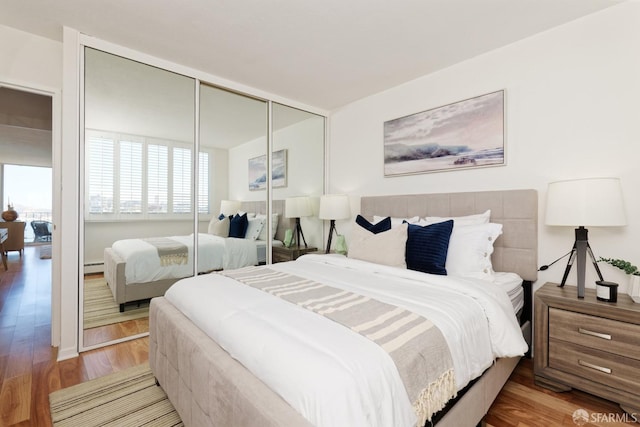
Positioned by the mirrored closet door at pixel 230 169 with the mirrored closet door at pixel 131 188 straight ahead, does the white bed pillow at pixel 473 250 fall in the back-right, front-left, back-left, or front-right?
back-left

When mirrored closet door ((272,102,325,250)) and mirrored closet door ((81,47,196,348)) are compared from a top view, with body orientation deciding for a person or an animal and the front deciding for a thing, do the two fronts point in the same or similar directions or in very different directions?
same or similar directions

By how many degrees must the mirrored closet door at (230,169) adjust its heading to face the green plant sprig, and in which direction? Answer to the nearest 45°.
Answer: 0° — it already faces it

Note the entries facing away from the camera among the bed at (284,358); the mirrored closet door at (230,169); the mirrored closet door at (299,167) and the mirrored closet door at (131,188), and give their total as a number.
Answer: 0

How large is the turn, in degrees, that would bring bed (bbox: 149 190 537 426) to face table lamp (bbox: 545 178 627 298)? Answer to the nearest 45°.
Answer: approximately 135° to its left

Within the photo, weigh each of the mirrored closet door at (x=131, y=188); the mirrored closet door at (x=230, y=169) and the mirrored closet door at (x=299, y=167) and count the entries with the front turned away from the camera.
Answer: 0

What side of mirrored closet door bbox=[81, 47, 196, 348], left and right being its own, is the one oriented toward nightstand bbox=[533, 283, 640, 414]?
front

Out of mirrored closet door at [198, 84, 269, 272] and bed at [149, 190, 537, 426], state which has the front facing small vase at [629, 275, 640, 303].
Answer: the mirrored closet door

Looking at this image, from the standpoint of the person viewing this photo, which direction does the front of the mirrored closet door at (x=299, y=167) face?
facing the viewer and to the right of the viewer

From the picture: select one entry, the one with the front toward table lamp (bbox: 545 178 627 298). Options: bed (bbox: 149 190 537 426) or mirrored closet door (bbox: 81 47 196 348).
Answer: the mirrored closet door

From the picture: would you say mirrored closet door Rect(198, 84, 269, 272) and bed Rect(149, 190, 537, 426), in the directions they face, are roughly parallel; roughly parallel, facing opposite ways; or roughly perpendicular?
roughly perpendicular

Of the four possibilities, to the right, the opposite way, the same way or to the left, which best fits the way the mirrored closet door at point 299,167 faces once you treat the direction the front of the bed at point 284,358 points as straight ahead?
to the left

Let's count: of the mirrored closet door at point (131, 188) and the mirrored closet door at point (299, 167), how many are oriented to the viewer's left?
0

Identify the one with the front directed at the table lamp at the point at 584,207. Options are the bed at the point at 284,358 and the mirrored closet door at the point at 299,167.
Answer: the mirrored closet door

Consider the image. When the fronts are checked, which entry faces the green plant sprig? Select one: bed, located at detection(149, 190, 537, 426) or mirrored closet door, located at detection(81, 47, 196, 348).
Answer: the mirrored closet door

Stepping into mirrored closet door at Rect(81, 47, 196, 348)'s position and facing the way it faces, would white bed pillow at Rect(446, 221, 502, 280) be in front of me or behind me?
in front
